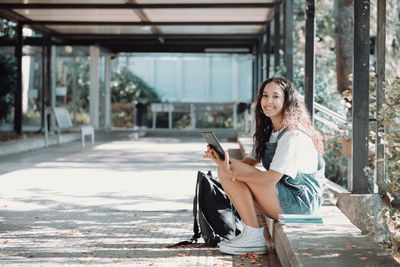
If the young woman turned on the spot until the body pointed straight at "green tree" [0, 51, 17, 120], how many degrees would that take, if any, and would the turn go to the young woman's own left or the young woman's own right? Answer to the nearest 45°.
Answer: approximately 45° to the young woman's own right

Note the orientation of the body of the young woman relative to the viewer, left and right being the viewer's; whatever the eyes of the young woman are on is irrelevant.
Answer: facing to the left of the viewer

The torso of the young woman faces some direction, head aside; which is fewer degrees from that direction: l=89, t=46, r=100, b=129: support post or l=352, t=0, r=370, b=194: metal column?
the support post

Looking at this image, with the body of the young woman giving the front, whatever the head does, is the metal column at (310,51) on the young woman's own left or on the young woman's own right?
on the young woman's own right

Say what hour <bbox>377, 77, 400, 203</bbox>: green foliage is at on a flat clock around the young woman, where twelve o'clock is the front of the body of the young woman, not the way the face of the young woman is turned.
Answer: The green foliage is roughly at 5 o'clock from the young woman.

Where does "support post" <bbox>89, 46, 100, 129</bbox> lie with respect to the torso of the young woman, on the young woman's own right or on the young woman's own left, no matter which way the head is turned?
on the young woman's own right
